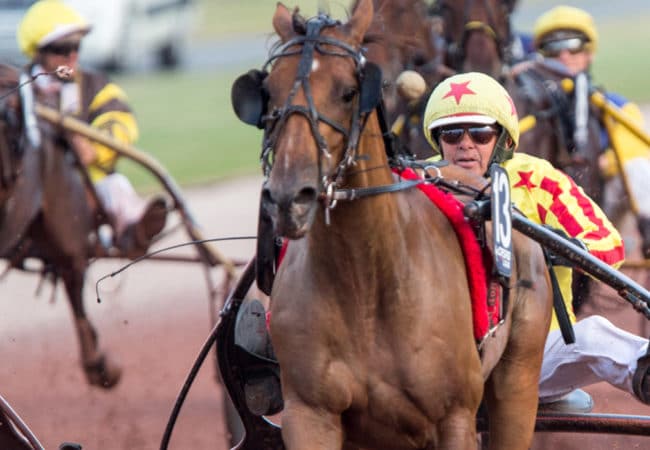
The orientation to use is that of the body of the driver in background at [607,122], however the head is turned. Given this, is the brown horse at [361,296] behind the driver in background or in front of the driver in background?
in front

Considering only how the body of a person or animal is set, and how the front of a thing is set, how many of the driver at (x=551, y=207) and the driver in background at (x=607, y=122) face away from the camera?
0

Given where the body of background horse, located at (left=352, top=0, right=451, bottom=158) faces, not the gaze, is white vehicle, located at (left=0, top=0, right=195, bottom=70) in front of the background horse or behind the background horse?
behind

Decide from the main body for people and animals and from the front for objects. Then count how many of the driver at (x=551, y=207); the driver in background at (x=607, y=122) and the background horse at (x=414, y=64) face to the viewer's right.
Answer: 0

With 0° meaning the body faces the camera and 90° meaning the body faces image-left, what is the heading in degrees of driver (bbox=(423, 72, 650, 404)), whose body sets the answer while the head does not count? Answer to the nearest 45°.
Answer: approximately 45°

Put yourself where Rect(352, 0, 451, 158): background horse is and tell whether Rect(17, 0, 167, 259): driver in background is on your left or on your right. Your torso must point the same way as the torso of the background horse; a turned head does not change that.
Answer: on your right

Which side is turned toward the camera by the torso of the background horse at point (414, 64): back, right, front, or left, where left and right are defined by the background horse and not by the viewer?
front

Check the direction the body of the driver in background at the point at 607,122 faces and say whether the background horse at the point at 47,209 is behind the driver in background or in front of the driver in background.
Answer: in front

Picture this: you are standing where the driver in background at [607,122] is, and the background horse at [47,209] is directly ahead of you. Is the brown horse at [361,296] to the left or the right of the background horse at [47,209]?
left

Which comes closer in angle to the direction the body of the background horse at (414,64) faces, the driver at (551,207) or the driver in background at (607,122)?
the driver

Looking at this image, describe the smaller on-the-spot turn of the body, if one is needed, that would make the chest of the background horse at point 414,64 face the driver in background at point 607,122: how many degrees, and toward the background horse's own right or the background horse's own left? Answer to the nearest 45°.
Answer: approximately 135° to the background horse's own left

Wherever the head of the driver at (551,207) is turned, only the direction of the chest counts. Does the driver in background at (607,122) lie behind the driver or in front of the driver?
behind

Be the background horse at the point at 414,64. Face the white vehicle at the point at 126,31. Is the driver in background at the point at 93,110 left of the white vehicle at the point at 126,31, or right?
left

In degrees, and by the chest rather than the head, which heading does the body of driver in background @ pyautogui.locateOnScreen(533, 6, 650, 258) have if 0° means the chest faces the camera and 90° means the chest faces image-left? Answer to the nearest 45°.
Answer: approximately 45°
